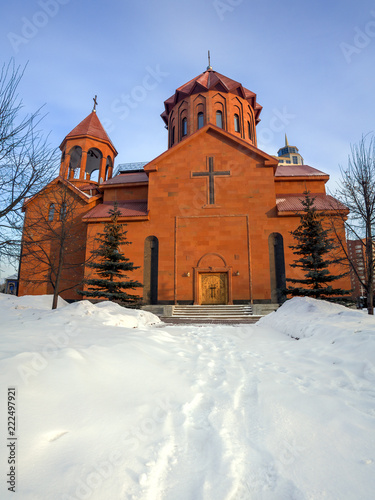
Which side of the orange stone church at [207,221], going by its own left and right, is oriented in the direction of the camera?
front

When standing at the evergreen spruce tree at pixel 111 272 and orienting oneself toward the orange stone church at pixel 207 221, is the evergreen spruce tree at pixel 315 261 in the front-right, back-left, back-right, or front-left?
front-right

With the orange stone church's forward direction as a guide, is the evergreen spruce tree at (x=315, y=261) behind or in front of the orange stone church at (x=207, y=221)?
in front

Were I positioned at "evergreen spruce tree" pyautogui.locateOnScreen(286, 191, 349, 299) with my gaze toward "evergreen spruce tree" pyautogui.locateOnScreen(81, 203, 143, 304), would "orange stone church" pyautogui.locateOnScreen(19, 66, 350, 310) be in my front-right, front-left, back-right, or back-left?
front-right

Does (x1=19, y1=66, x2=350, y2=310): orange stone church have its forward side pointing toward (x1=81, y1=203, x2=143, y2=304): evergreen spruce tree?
no

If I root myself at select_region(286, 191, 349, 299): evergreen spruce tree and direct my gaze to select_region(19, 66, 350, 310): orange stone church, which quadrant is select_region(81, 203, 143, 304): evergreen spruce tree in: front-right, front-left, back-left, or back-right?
front-left
